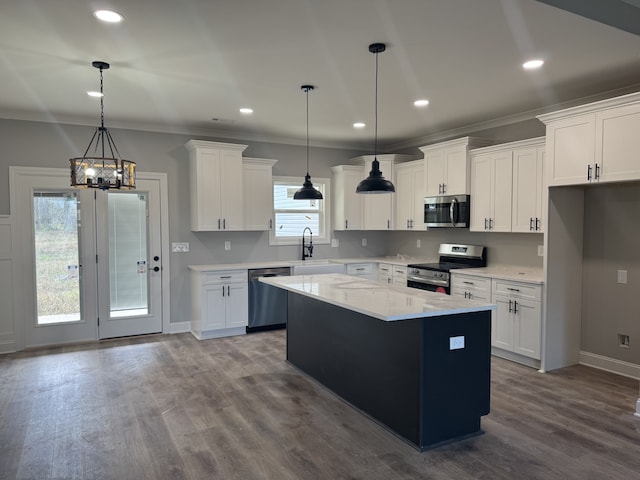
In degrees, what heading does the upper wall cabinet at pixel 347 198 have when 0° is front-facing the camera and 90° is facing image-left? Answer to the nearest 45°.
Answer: approximately 315°

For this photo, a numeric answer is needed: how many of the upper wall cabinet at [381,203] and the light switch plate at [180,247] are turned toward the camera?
2

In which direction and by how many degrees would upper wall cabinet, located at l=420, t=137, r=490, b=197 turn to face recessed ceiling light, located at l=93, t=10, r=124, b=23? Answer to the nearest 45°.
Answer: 0° — it already faces it

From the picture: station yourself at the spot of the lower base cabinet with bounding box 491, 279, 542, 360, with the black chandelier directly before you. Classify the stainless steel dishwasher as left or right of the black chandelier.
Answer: right

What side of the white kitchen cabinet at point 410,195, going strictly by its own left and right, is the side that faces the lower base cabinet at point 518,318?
left

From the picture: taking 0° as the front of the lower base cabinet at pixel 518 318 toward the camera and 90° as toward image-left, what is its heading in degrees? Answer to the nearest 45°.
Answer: approximately 45°
